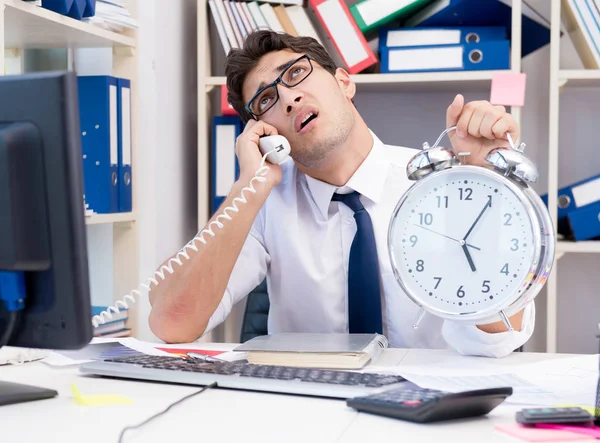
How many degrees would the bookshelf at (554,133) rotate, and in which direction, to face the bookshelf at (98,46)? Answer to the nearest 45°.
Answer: approximately 45° to its right

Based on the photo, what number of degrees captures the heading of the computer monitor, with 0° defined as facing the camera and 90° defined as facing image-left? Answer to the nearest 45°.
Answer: approximately 225°

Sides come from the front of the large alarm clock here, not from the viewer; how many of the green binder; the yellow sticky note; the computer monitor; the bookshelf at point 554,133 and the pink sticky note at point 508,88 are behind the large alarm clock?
3

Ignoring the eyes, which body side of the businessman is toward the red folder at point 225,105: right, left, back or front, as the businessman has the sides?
back

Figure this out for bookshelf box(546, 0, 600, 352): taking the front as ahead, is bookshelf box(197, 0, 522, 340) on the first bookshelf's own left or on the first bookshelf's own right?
on the first bookshelf's own right
